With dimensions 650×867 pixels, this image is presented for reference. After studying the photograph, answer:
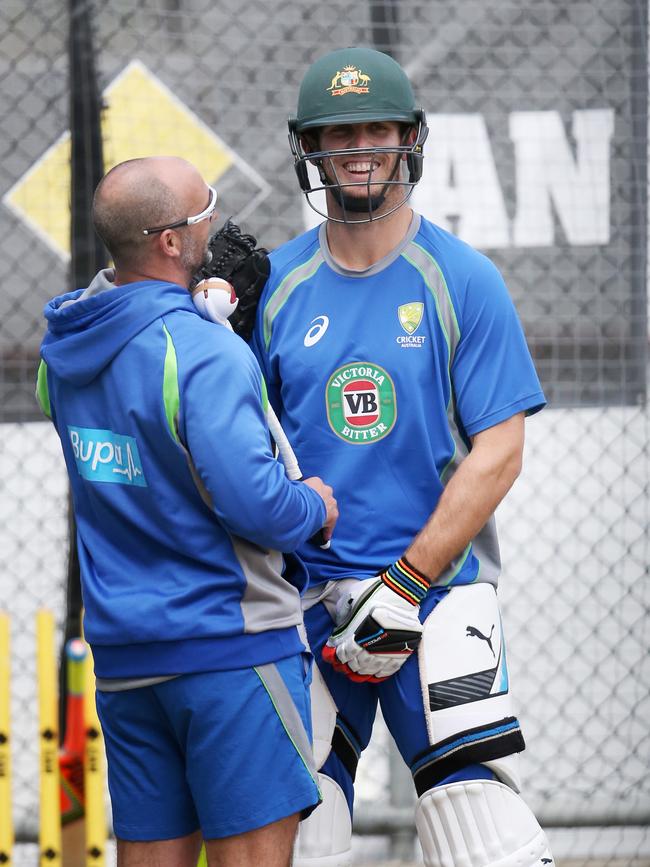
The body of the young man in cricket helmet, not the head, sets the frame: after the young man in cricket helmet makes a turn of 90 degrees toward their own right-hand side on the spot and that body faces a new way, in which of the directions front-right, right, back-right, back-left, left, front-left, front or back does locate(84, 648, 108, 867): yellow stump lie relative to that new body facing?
front-right

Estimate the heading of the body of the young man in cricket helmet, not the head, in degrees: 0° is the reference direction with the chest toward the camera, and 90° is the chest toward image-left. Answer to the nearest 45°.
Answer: approximately 0°

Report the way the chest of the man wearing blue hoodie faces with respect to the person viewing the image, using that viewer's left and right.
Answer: facing away from the viewer and to the right of the viewer

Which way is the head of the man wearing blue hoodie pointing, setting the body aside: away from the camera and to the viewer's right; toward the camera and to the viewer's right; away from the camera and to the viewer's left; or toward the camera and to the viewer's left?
away from the camera and to the viewer's right

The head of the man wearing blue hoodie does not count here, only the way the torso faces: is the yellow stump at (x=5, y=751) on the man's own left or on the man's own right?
on the man's own left

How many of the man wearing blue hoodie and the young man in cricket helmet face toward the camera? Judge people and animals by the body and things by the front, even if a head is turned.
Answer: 1
